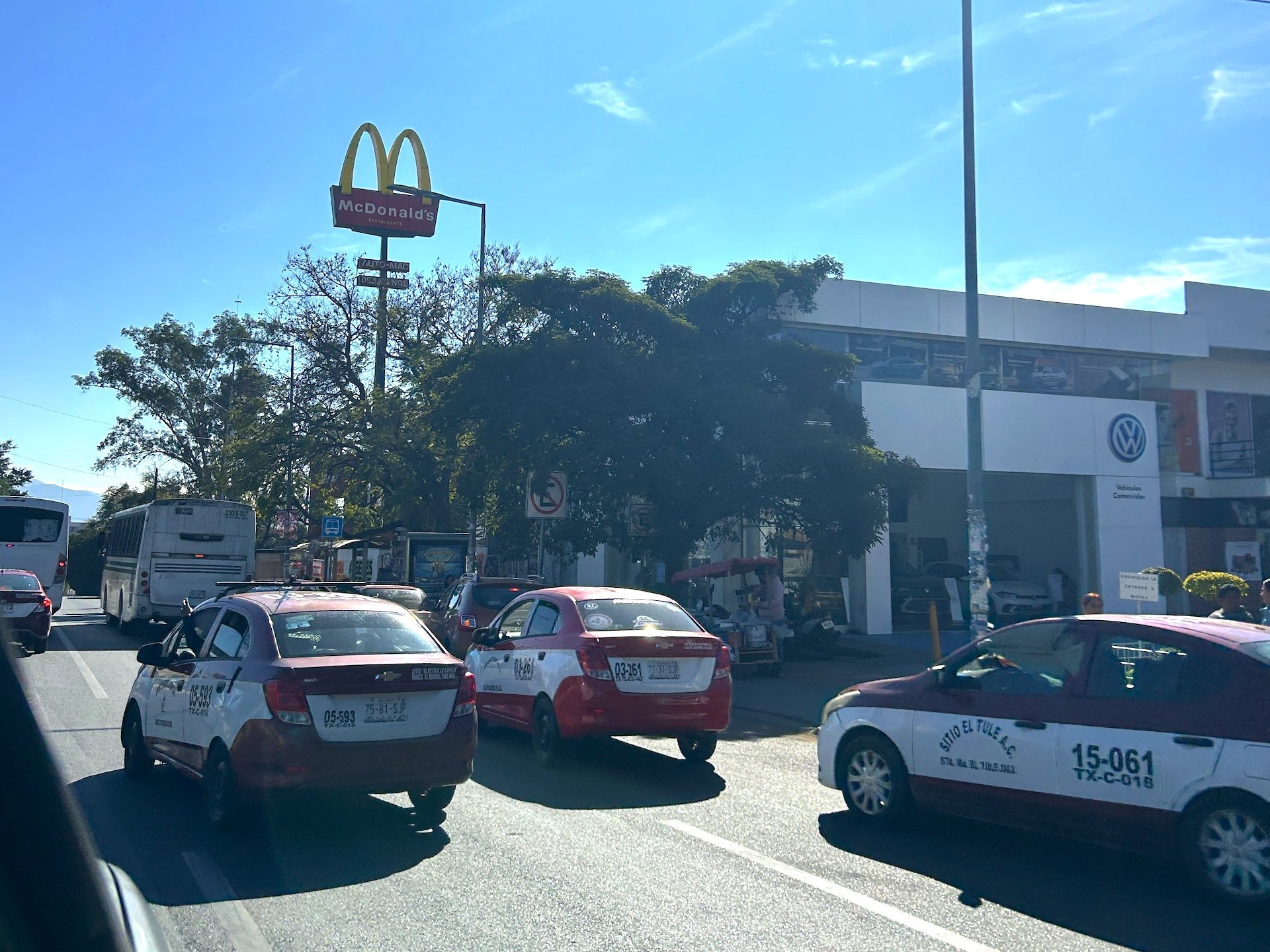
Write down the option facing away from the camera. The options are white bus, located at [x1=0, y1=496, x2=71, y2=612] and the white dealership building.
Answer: the white bus

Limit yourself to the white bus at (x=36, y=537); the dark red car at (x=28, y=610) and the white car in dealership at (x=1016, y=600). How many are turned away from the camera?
2

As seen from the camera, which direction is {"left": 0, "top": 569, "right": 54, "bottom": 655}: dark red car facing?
away from the camera

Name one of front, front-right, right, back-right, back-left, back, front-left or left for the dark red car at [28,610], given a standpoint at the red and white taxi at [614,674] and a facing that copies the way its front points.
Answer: front

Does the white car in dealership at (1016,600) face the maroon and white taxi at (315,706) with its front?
no

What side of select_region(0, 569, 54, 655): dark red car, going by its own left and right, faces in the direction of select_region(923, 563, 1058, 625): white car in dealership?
right

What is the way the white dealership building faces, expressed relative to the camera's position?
facing the viewer and to the left of the viewer

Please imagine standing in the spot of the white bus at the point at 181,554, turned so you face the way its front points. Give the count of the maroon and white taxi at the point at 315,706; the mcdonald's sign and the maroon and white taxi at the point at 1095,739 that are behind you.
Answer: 2

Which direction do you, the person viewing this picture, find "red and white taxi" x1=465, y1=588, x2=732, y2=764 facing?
facing away from the viewer and to the left of the viewer

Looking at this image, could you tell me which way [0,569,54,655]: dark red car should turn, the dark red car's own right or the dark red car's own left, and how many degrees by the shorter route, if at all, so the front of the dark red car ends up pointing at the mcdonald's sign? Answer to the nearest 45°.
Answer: approximately 45° to the dark red car's own right

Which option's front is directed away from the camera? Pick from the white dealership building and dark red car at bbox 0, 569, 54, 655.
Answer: the dark red car

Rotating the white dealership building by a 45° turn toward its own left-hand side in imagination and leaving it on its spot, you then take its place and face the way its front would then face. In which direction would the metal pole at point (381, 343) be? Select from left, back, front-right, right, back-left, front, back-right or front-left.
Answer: right

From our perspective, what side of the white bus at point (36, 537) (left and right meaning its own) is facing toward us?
back

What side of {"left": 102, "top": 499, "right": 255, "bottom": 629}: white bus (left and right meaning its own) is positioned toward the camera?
back

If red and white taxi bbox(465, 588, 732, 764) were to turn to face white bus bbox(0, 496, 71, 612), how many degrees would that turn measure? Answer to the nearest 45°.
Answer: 0° — it already faces it
